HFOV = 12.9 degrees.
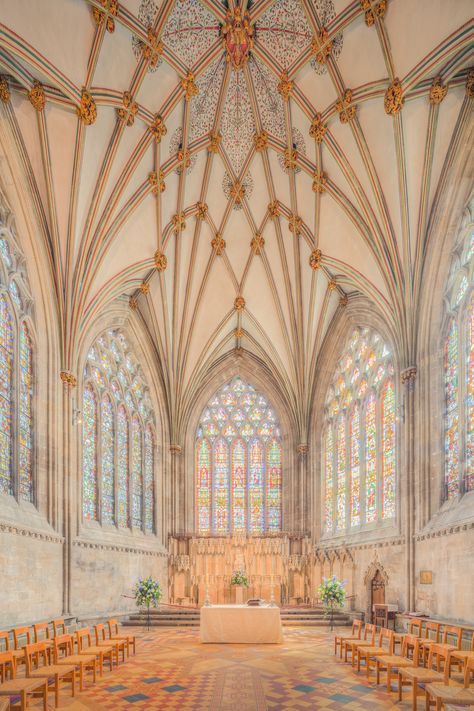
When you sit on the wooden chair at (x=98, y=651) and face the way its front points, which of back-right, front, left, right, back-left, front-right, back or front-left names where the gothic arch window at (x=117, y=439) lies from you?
back-left

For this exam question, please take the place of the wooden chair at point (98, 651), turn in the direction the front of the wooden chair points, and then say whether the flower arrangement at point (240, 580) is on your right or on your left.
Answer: on your left

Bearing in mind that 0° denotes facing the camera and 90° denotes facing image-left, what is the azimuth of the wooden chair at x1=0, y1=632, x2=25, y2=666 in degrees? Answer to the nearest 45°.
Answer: approximately 315°

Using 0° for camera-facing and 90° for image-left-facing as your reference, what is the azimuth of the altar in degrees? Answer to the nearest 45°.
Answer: approximately 0°

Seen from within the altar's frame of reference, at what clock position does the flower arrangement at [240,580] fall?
The flower arrangement is roughly at 6 o'clock from the altar.
